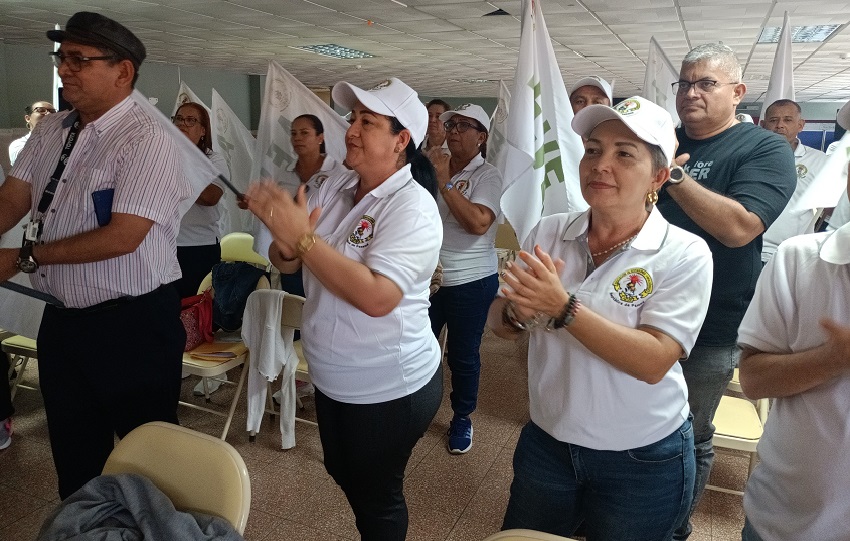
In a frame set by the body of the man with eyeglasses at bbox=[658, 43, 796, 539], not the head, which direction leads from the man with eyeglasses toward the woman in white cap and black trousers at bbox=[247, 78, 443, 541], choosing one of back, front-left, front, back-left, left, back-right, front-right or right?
front

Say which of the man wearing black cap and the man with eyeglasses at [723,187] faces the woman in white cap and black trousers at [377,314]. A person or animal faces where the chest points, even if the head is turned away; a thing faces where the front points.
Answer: the man with eyeglasses

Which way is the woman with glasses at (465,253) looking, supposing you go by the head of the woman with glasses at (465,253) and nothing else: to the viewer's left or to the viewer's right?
to the viewer's left

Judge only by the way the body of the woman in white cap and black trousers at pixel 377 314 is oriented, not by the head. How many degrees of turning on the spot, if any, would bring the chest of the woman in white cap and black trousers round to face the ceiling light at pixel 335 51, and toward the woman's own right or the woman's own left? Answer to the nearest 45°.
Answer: approximately 135° to the woman's own right

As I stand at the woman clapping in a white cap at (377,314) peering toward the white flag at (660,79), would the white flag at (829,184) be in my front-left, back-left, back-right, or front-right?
front-right

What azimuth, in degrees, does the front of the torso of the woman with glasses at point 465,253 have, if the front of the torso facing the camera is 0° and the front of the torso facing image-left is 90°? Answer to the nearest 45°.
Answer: approximately 45°

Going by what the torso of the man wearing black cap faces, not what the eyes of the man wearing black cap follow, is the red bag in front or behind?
behind

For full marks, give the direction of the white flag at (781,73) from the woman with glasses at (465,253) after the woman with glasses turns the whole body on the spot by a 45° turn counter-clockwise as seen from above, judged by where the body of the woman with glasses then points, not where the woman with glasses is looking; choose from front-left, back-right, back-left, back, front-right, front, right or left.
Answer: back-left

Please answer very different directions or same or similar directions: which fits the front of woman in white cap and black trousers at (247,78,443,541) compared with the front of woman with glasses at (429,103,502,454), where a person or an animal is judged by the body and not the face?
same or similar directions

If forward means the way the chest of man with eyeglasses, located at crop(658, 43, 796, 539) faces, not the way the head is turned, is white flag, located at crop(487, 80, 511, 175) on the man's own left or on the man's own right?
on the man's own right

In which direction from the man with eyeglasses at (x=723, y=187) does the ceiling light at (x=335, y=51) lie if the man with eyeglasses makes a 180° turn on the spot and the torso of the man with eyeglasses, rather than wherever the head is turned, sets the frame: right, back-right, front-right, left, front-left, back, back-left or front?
left

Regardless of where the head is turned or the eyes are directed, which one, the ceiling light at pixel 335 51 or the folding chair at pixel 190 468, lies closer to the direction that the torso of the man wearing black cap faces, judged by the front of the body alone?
the folding chair

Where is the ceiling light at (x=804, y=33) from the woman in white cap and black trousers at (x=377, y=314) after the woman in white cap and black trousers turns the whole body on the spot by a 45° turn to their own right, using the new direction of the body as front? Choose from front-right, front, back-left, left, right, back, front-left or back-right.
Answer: back-right

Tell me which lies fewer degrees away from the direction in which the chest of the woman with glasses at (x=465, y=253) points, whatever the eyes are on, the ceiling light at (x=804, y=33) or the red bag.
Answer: the red bag

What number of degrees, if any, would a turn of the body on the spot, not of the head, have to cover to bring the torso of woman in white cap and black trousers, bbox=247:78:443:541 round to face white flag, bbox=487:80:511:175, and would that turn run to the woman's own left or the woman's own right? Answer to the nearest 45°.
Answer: approximately 135° to the woman's own right

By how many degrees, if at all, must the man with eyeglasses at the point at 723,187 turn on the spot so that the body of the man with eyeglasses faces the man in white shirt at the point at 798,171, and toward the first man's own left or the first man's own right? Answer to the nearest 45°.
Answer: approximately 135° to the first man's own right

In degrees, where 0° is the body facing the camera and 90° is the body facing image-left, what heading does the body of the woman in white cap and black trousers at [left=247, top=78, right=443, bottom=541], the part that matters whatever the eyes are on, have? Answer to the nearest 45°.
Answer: approximately 45°

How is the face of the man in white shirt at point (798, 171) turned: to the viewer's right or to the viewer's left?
to the viewer's left

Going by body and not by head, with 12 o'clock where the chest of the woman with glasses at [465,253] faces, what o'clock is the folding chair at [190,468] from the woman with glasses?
The folding chair is roughly at 11 o'clock from the woman with glasses.

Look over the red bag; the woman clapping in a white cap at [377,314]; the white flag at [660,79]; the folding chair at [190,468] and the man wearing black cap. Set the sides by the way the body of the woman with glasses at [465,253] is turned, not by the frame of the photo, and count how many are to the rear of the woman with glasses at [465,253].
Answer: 1
